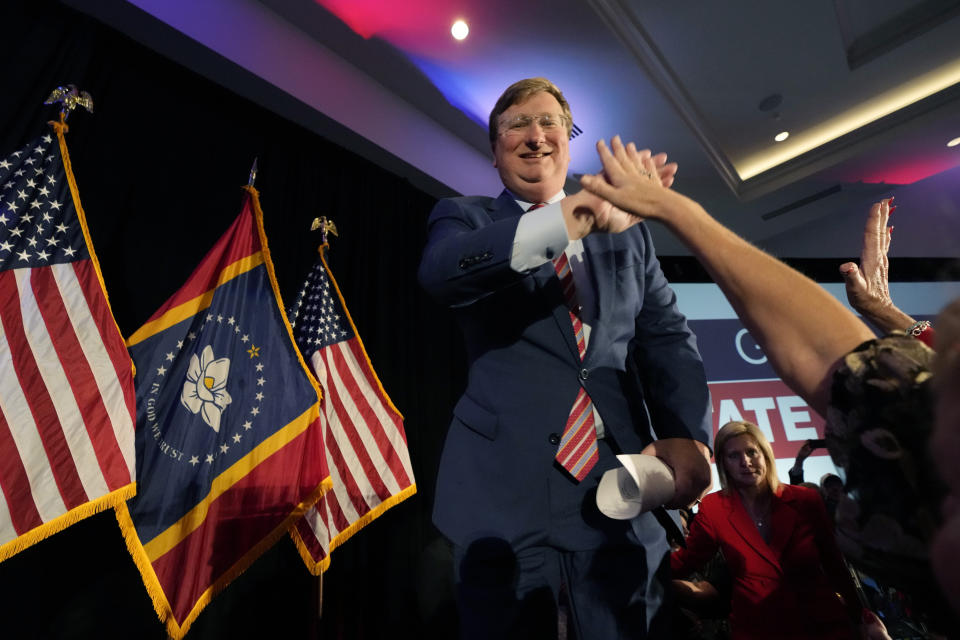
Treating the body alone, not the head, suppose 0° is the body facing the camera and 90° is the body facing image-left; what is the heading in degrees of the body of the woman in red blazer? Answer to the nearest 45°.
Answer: approximately 0°

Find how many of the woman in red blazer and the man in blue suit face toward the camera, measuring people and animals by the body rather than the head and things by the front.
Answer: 2

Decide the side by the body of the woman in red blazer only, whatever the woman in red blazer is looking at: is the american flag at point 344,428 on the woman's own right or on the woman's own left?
on the woman's own right

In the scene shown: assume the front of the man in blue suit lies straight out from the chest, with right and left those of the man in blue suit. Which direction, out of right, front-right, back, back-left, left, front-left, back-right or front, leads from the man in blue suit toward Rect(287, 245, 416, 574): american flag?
back-right

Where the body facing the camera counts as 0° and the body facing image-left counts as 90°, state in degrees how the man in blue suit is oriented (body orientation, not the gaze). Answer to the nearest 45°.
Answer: approximately 0°

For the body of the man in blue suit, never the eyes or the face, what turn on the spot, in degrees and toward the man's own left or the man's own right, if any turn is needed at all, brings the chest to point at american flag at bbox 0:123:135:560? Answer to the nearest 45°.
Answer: approximately 90° to the man's own right

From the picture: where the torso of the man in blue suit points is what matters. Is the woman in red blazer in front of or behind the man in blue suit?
behind
